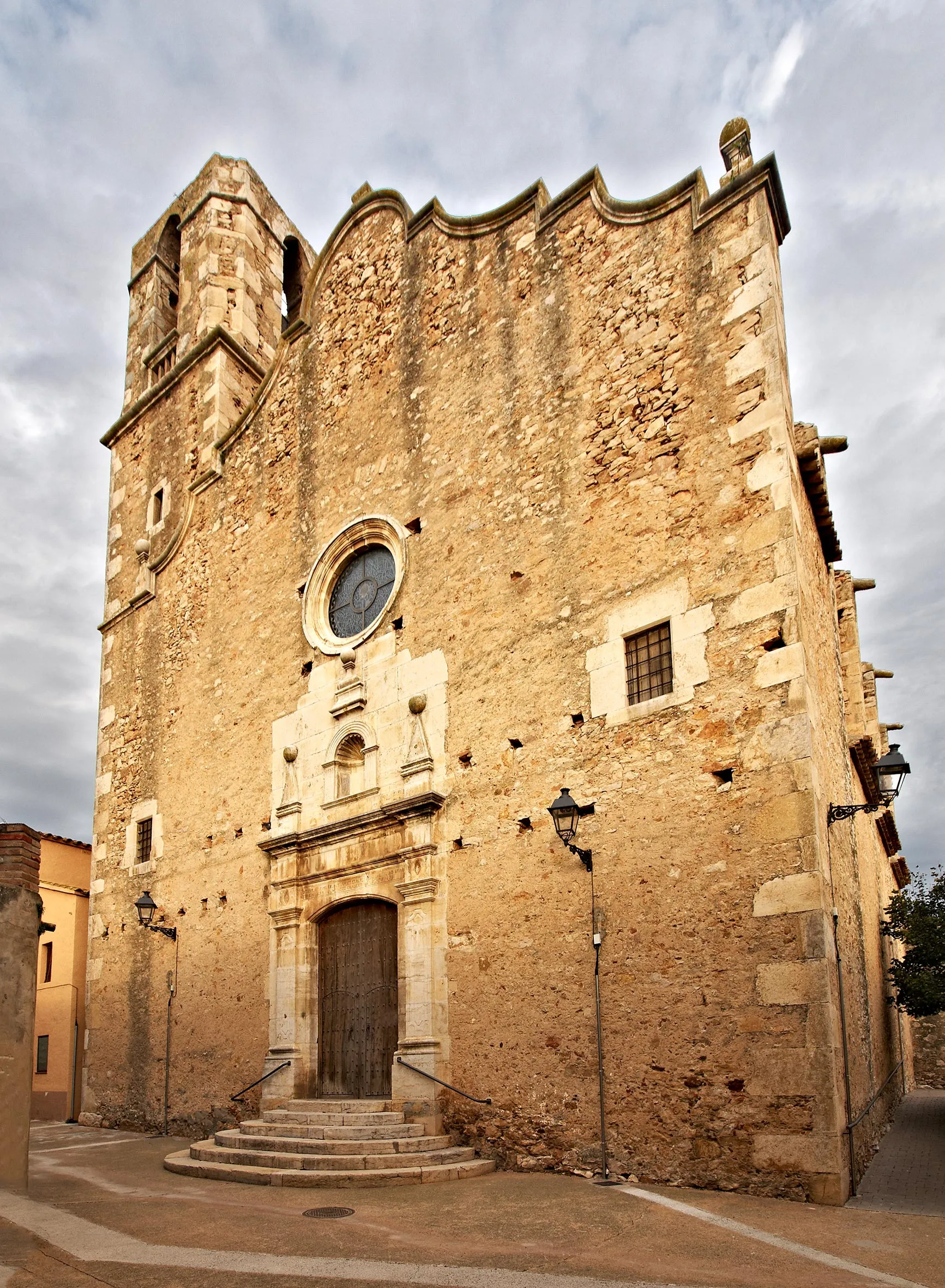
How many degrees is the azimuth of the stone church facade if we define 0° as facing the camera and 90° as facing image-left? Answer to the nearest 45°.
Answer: approximately 45°

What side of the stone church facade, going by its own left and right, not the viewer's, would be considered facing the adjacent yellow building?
right
